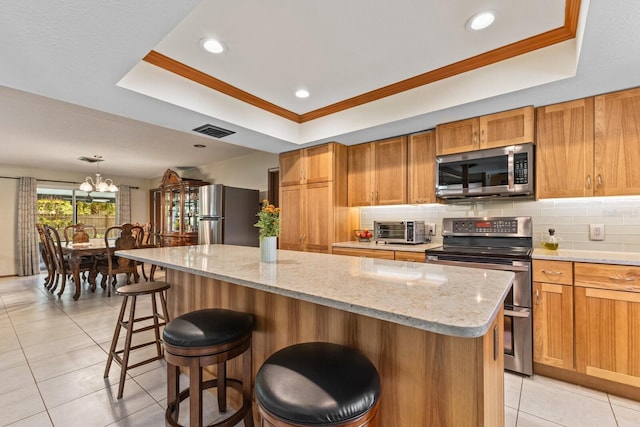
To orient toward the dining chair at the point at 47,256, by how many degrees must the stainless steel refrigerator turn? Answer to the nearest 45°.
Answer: approximately 45° to its right

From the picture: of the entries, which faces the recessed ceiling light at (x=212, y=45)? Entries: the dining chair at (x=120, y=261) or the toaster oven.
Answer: the toaster oven

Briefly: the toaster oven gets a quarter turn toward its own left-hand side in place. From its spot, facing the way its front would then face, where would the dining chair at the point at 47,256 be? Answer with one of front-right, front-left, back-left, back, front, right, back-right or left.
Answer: back-right

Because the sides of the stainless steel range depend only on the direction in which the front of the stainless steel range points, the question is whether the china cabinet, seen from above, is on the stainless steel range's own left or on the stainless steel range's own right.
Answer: on the stainless steel range's own right

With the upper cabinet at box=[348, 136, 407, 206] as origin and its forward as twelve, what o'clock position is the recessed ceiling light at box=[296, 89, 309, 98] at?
The recessed ceiling light is roughly at 12 o'clock from the upper cabinet.

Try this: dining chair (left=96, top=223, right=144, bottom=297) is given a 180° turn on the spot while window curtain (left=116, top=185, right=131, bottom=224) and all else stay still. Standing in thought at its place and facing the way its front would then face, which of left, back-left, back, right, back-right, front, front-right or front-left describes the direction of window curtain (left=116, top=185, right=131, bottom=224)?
back-left

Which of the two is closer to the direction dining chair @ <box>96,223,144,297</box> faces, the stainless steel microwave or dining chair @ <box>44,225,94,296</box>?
the dining chair

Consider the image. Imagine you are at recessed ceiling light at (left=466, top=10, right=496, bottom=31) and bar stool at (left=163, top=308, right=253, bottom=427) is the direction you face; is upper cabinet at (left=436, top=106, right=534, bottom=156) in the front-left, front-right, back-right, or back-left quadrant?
back-right

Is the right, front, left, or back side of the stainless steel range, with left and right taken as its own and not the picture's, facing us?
front

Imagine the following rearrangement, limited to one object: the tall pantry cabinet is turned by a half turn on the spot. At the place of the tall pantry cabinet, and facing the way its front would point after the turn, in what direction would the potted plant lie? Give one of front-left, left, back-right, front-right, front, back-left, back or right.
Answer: back-right

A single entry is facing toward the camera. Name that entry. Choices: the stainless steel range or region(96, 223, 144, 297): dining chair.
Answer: the stainless steel range

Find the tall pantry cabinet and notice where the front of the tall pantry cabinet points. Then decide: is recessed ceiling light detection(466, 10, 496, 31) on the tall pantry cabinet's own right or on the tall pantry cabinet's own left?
on the tall pantry cabinet's own left

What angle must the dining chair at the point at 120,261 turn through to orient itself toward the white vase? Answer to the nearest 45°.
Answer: approximately 135° to its left

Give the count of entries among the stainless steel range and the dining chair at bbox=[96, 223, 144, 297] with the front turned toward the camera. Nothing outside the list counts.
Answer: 1
